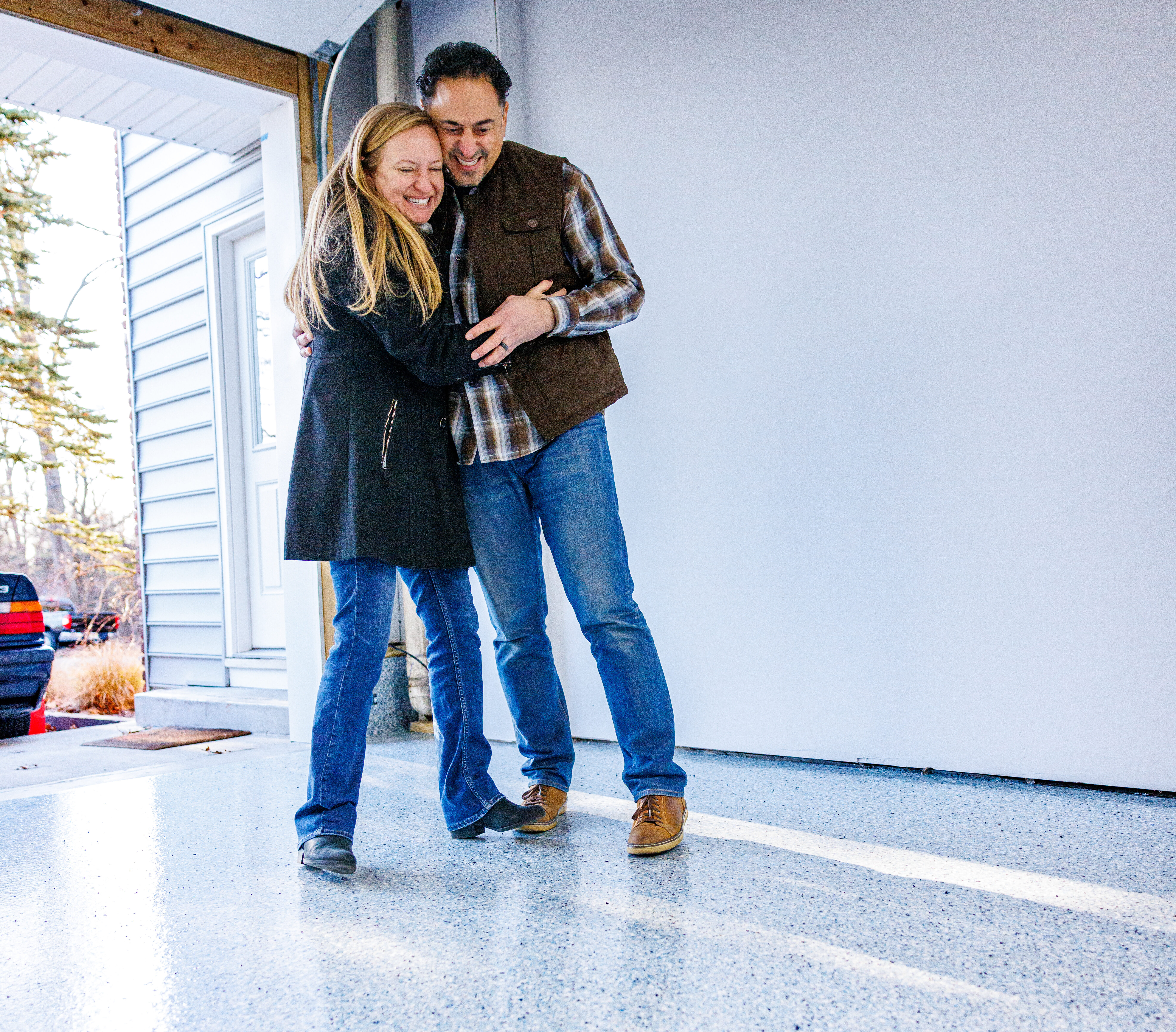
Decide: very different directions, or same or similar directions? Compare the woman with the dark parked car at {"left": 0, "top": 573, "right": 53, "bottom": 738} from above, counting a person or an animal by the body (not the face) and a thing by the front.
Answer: very different directions

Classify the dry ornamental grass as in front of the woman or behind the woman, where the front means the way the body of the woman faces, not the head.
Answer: behind

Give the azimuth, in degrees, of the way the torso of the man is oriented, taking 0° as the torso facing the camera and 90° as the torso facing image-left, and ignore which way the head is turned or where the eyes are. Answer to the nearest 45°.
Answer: approximately 45°

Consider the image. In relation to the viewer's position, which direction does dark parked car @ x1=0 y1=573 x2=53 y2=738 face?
facing away from the viewer

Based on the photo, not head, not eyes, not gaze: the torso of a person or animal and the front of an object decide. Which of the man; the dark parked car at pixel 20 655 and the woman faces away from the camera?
the dark parked car

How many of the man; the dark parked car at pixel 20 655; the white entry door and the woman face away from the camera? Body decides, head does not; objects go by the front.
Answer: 1

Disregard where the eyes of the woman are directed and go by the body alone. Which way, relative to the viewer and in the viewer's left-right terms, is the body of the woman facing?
facing the viewer and to the right of the viewer

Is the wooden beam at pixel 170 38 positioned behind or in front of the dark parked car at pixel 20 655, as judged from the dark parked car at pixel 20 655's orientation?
behind

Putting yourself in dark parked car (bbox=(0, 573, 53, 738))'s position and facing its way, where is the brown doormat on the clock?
The brown doormat is roughly at 5 o'clock from the dark parked car.

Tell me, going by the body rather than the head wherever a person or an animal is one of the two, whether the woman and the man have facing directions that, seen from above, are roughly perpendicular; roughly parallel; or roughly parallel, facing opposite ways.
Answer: roughly perpendicular

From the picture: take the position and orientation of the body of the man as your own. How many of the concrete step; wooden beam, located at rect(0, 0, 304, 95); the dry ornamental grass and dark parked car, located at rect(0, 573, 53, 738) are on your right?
4

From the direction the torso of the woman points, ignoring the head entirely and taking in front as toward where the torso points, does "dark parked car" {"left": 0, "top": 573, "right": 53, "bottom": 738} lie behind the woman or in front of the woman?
behind
